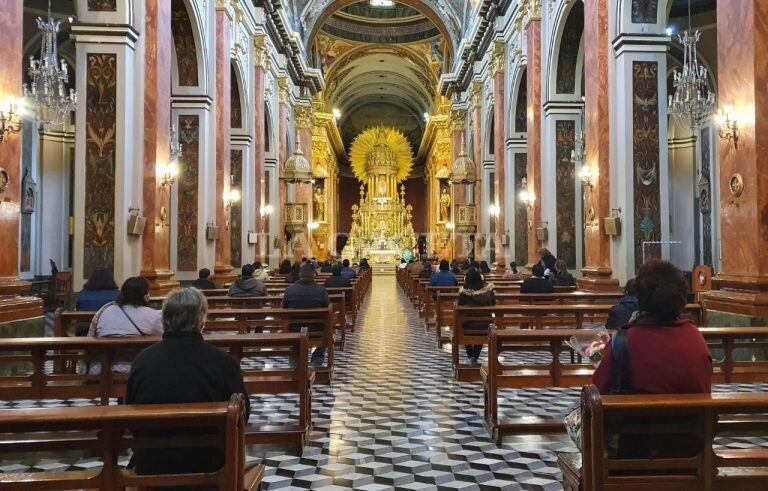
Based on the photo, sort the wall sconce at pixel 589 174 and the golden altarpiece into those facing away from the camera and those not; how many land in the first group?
0

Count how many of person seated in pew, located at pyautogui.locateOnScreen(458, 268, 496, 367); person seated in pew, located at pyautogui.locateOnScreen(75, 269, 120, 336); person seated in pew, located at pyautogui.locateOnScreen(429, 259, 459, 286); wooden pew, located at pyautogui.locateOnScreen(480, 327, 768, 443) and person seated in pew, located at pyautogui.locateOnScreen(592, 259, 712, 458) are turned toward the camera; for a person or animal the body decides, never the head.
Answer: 0

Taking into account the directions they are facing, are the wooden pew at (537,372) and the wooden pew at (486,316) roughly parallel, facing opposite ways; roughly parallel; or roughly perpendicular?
roughly parallel

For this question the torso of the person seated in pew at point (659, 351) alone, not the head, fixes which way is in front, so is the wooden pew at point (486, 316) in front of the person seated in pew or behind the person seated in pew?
in front

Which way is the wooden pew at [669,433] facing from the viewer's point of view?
away from the camera

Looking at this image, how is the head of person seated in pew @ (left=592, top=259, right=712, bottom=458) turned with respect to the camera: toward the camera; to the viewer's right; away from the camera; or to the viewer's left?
away from the camera

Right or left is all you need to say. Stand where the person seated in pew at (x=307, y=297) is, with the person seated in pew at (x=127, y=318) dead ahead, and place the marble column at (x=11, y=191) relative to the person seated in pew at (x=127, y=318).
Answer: right

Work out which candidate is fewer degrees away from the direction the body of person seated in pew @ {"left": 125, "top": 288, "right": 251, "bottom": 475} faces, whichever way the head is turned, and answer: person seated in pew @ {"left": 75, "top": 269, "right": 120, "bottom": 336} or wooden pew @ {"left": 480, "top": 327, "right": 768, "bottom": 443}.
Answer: the person seated in pew

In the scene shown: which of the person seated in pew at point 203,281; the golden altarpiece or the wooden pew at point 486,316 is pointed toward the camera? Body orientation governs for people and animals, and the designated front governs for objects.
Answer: the golden altarpiece

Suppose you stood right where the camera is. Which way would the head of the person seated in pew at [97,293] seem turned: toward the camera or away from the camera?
away from the camera

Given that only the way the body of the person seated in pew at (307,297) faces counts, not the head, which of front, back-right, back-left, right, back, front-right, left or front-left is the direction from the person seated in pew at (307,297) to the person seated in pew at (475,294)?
right

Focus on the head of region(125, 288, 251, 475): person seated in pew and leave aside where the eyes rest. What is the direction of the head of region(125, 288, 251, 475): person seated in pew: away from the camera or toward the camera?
away from the camera

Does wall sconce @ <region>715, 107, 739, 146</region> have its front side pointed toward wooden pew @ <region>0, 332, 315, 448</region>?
yes

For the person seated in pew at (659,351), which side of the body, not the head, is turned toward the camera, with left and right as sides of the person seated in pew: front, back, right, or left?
back

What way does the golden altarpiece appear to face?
toward the camera

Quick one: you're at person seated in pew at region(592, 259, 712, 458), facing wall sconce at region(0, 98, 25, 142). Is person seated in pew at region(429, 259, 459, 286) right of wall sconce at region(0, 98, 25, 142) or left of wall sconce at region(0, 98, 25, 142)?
right

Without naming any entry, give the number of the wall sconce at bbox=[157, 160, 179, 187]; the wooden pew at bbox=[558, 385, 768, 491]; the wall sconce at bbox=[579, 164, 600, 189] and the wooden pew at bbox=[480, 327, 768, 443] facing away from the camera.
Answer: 2

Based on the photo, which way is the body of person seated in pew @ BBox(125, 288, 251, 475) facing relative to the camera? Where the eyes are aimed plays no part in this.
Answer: away from the camera

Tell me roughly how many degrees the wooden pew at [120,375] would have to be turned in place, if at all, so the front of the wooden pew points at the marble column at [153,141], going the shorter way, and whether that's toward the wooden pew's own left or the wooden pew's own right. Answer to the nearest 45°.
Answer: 0° — it already faces it

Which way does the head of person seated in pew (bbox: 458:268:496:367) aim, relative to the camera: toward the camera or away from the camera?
away from the camera

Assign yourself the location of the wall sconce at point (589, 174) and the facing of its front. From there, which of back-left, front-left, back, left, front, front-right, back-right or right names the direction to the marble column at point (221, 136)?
front-right

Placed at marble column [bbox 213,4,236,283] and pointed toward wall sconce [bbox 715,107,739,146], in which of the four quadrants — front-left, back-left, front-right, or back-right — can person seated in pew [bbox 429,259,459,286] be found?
front-left

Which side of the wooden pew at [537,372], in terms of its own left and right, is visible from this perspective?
back

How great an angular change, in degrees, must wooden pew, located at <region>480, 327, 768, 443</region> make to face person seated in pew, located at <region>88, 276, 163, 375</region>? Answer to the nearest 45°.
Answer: approximately 90° to its left
